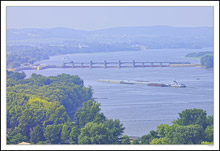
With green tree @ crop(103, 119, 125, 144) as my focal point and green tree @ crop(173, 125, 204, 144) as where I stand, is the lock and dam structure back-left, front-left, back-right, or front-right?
front-right

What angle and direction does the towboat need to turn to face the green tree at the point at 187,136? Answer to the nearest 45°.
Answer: approximately 90° to its left

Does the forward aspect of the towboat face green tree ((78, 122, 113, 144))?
no

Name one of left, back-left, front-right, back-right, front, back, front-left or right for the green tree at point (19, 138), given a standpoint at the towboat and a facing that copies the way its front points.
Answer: left

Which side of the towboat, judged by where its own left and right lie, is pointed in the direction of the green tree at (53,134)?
left

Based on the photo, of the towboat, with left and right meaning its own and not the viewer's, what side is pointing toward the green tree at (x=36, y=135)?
left

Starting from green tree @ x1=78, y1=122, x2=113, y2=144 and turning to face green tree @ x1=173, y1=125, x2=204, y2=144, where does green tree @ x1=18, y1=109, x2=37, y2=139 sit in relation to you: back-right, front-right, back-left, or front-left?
back-left

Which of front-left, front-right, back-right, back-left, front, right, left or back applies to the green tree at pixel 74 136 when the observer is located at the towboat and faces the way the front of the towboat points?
left

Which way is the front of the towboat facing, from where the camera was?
facing to the left of the viewer

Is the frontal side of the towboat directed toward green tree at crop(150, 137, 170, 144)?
no

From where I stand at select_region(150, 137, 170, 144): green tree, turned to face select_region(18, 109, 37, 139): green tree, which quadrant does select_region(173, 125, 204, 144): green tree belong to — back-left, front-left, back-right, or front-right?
back-right
